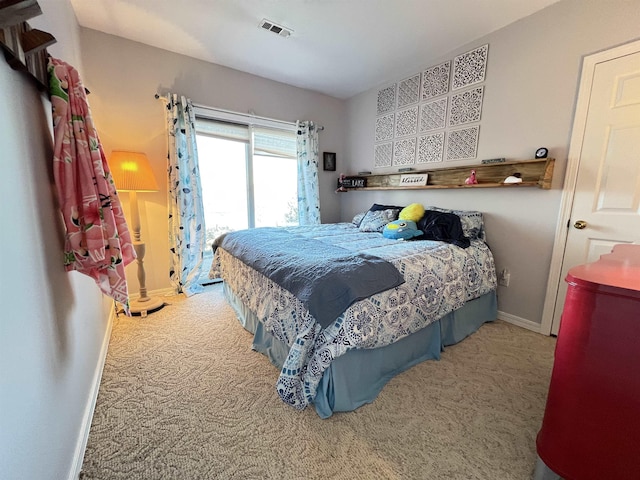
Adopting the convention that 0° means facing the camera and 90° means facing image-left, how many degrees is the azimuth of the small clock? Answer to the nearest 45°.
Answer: approximately 45°

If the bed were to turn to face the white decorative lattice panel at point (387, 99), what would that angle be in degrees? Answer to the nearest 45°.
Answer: approximately 135° to its right

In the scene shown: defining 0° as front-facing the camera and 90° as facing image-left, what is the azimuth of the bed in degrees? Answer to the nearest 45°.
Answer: approximately 45°

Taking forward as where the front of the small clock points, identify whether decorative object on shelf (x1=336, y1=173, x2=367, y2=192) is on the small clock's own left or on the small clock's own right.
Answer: on the small clock's own right

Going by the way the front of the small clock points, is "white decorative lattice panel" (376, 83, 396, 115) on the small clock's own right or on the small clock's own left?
on the small clock's own right

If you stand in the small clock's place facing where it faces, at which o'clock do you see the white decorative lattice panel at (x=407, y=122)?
The white decorative lattice panel is roughly at 2 o'clock from the small clock.

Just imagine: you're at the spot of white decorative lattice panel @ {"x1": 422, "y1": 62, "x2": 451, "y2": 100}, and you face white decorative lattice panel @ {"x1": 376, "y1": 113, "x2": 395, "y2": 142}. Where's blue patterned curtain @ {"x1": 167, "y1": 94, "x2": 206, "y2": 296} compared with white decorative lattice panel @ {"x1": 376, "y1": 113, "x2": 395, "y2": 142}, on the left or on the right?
left
